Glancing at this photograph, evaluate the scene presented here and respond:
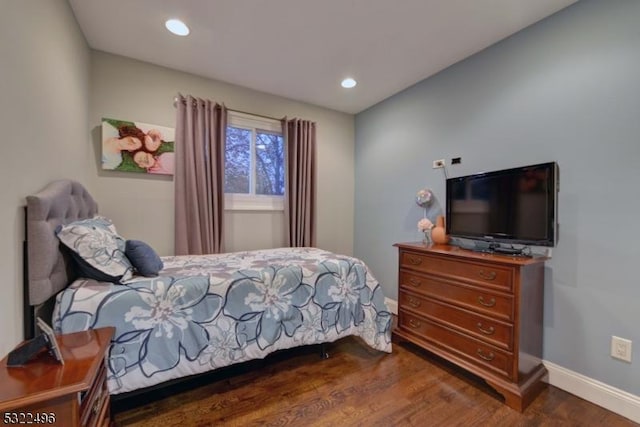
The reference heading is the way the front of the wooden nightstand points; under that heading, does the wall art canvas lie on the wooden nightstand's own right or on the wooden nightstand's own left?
on the wooden nightstand's own left

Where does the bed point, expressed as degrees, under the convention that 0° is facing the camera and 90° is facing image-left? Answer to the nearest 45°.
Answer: approximately 270°

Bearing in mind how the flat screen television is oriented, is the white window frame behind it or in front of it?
in front

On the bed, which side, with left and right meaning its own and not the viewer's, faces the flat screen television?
front

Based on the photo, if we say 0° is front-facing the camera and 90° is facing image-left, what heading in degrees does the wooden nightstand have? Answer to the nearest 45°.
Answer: approximately 270°

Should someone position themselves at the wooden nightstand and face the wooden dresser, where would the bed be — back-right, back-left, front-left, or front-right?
front-left

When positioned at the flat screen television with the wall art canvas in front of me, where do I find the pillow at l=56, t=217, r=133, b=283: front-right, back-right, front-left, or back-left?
front-left

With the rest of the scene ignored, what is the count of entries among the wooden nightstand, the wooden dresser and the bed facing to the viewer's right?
2

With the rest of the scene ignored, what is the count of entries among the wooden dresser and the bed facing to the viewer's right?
1

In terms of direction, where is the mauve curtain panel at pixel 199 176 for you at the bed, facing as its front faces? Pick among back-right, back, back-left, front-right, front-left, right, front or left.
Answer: left

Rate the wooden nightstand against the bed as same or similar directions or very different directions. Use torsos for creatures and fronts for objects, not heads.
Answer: same or similar directions

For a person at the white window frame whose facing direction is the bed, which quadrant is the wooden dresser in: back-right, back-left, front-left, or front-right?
front-left

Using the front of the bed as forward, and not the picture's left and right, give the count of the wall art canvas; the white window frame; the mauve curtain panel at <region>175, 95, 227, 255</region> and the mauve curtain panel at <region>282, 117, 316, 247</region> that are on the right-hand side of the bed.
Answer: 0

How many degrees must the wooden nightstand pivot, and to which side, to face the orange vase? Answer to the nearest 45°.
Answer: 0° — it already faces it

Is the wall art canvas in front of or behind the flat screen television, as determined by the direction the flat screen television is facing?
in front

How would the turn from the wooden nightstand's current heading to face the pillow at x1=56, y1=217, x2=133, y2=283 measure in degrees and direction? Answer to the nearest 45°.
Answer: approximately 90° to its left

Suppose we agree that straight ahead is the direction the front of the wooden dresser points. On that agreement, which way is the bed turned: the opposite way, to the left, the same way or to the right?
the opposite way
